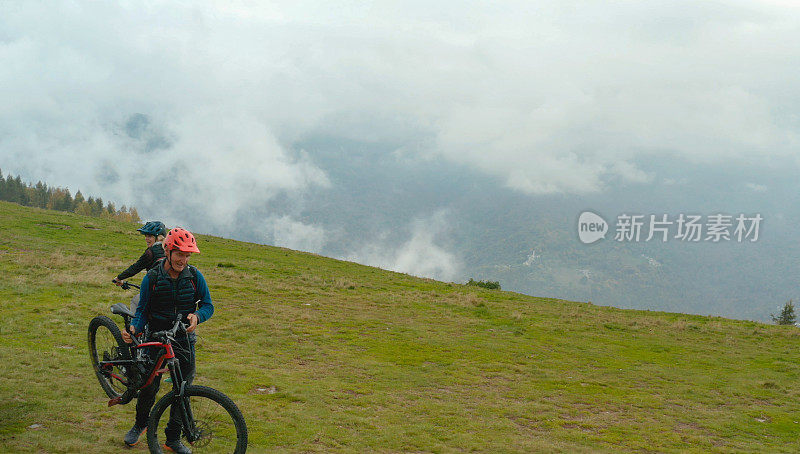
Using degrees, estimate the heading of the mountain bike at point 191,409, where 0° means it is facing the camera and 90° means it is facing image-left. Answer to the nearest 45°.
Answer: approximately 315°

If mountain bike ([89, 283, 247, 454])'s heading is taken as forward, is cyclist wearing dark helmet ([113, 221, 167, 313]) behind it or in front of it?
behind
